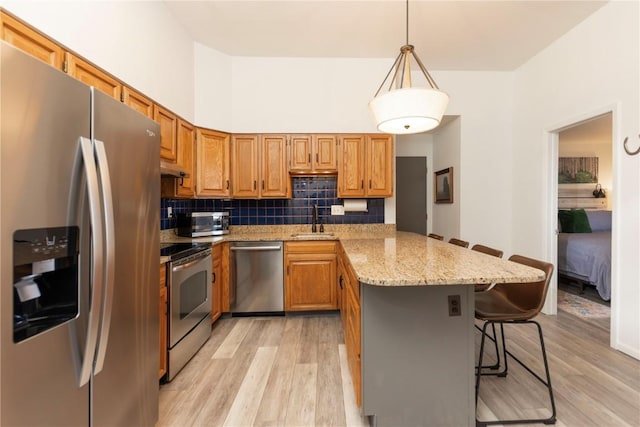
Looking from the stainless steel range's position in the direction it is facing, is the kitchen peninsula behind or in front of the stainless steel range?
in front

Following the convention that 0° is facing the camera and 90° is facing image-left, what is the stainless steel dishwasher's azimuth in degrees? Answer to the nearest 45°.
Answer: approximately 0°

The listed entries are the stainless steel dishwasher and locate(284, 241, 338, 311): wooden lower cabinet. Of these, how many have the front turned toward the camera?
2

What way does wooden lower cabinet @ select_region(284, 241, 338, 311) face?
toward the camera

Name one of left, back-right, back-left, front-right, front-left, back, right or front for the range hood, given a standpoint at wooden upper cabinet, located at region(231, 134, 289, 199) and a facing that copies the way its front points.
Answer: front-right

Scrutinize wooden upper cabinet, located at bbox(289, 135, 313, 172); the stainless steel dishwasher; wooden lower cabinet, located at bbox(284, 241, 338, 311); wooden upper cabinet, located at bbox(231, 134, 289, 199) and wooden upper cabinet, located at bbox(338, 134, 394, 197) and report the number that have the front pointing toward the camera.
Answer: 5

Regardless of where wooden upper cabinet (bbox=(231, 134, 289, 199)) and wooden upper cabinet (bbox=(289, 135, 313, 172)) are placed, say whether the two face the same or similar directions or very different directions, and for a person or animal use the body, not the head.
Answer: same or similar directions

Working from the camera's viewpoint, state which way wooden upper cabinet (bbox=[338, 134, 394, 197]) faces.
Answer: facing the viewer

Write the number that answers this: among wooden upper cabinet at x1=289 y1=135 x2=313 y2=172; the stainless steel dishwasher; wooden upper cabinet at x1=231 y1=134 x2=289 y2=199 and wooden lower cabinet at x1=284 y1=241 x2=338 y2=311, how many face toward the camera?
4

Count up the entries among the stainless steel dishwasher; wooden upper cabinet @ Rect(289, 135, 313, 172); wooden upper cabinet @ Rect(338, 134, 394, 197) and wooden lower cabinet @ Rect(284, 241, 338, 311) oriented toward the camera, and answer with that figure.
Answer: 4

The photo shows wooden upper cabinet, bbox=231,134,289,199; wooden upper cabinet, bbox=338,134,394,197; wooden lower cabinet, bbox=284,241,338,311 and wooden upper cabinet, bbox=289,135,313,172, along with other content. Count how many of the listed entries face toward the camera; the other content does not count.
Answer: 4

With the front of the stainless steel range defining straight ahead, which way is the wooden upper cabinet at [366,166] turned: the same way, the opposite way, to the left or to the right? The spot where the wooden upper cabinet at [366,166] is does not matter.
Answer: to the right

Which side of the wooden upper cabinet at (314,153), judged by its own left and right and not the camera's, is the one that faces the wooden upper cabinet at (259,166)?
right

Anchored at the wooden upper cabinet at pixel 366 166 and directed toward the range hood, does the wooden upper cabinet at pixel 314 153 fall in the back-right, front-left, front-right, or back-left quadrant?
front-right

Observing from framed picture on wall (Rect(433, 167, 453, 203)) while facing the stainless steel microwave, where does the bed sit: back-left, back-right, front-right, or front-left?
back-left

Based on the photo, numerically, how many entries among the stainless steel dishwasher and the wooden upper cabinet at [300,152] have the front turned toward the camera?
2
